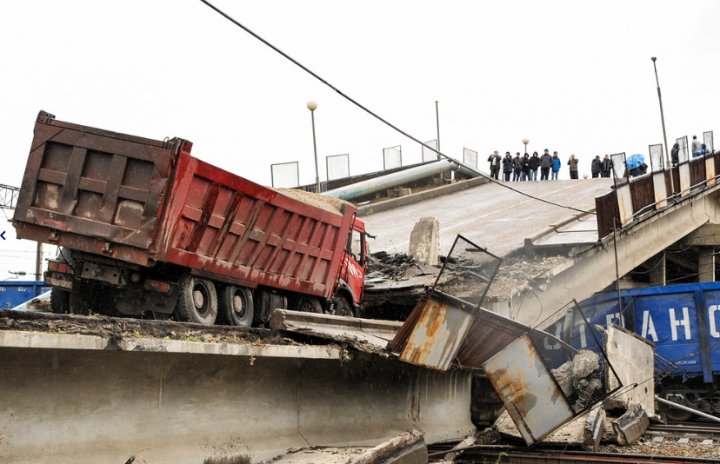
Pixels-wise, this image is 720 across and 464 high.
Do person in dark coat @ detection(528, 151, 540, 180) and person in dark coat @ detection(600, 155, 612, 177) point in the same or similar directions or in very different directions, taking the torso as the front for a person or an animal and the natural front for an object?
same or similar directions

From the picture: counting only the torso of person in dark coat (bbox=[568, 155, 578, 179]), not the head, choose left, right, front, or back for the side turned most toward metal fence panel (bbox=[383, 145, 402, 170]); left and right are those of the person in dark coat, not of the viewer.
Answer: right

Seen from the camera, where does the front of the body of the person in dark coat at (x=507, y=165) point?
toward the camera

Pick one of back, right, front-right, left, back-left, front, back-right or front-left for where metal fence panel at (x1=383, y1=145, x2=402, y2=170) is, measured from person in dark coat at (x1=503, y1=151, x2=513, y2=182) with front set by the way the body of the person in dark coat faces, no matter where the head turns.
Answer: right

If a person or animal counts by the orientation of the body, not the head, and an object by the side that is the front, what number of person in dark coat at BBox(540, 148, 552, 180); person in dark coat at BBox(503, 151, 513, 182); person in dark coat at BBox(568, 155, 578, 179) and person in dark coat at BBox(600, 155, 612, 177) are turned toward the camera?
4

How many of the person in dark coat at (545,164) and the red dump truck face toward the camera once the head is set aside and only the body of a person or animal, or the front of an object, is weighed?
1

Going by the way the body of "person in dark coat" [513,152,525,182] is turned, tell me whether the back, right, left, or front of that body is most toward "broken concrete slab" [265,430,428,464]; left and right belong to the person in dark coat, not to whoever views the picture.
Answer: front

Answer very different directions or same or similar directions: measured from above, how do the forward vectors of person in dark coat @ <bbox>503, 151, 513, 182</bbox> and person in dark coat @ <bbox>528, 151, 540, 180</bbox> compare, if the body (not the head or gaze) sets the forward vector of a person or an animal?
same or similar directions

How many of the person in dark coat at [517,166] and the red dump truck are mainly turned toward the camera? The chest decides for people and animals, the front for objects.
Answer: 1

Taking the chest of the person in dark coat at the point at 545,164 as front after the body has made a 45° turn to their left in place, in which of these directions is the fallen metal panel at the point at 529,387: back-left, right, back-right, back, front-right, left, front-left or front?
front-right

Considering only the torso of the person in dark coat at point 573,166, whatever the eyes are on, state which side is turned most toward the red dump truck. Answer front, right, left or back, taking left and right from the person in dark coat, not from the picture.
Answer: front

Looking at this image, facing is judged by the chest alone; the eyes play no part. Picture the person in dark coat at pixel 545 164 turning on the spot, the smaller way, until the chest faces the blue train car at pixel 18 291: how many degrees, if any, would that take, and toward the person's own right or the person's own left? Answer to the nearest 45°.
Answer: approximately 45° to the person's own right

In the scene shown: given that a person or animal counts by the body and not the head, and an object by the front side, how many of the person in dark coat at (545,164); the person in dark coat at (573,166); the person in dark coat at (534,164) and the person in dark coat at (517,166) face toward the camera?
4

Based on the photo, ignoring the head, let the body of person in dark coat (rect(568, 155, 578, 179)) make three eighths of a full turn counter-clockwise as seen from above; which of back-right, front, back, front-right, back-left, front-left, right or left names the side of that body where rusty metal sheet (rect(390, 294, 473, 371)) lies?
back-right

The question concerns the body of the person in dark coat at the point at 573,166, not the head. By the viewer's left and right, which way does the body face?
facing the viewer

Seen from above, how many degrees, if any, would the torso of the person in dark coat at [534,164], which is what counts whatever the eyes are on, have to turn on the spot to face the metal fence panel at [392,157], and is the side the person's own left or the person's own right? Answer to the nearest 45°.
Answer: approximately 90° to the person's own right

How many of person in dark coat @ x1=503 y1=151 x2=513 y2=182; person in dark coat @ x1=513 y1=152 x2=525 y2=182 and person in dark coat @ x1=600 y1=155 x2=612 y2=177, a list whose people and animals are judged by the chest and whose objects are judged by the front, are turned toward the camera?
3

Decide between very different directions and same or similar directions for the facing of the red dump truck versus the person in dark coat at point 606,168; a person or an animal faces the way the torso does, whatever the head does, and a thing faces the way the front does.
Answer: very different directions
